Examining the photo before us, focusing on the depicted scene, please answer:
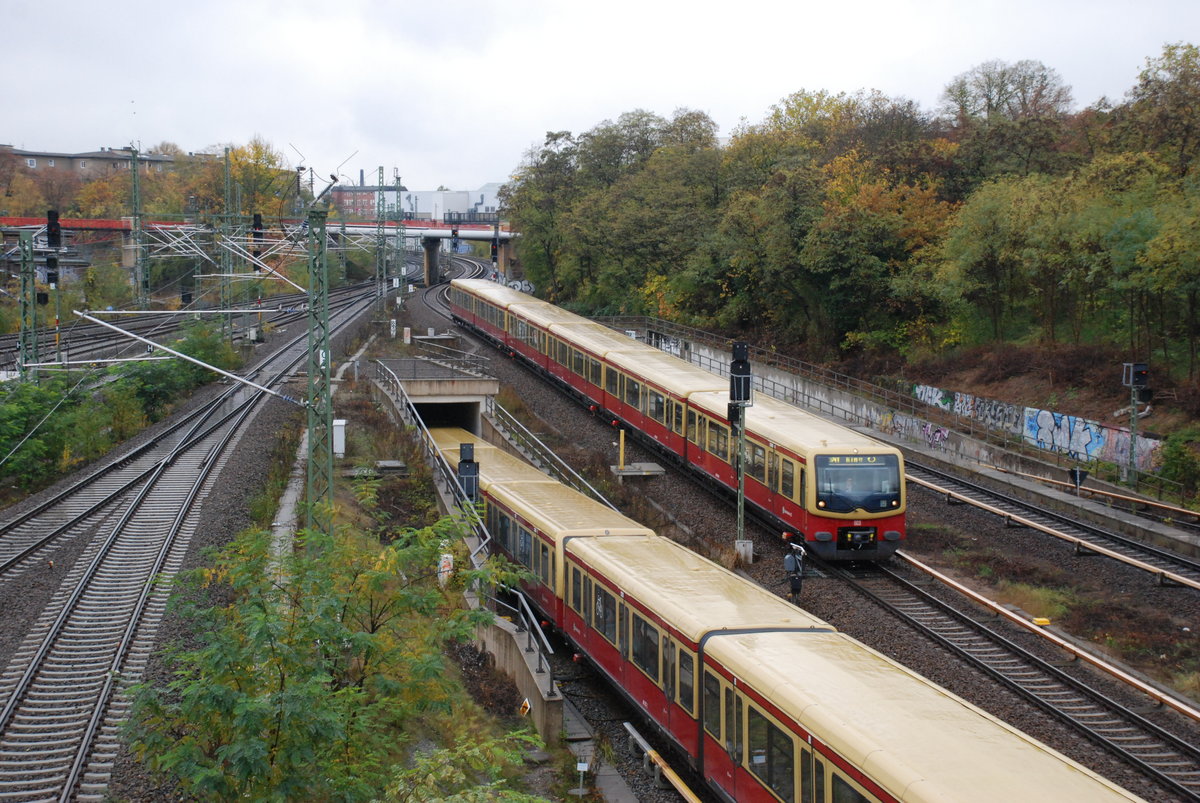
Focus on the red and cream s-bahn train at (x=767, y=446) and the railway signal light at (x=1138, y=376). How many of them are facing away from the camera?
0

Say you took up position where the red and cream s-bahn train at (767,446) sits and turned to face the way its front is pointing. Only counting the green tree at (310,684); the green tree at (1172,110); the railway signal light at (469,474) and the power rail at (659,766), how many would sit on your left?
1

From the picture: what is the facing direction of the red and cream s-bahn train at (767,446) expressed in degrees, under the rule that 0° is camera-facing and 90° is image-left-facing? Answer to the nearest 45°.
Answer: approximately 315°

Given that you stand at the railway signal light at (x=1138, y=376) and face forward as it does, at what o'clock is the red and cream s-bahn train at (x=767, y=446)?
The red and cream s-bahn train is roughly at 3 o'clock from the railway signal light.

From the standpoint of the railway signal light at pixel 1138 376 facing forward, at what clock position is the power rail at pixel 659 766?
The power rail is roughly at 2 o'clock from the railway signal light.

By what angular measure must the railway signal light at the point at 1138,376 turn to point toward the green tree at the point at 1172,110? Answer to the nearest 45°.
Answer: approximately 135° to its left

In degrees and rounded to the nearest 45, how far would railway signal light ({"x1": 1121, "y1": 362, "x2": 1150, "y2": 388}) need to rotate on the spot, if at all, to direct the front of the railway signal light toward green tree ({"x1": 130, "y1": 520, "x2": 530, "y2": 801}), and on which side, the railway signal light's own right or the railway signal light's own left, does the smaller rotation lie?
approximately 45° to the railway signal light's own right

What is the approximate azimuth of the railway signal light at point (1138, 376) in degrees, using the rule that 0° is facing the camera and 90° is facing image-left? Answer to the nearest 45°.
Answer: approximately 315°
